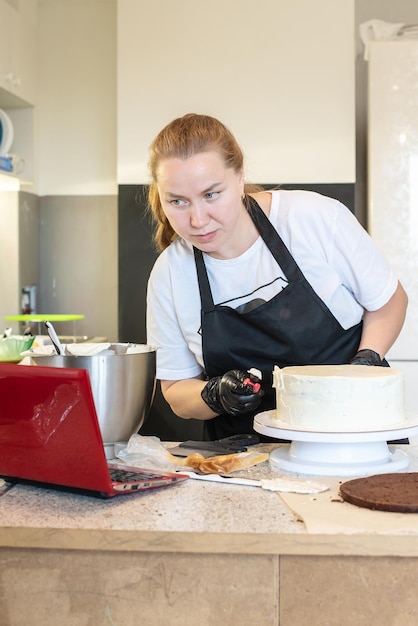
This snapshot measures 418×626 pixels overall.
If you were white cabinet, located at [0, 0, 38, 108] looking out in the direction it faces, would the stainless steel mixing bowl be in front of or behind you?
in front

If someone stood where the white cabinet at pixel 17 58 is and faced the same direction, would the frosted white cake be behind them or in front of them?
in front

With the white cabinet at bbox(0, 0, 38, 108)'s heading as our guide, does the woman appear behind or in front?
in front

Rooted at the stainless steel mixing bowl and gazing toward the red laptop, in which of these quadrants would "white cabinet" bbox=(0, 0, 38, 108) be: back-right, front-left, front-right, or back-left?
back-right

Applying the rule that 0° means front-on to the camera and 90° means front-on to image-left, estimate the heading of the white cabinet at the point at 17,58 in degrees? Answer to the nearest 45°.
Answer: approximately 315°

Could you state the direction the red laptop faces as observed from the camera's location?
facing away from the viewer and to the right of the viewer

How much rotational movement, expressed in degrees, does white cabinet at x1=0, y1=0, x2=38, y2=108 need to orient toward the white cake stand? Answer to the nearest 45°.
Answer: approximately 45° to its right

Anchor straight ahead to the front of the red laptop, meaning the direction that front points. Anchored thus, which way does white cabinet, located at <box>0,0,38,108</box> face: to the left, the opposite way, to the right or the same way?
to the right

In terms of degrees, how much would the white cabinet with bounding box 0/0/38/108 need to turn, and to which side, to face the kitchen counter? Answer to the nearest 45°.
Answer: approximately 45° to its right

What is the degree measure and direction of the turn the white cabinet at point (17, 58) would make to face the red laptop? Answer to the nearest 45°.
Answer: approximately 45° to its right
